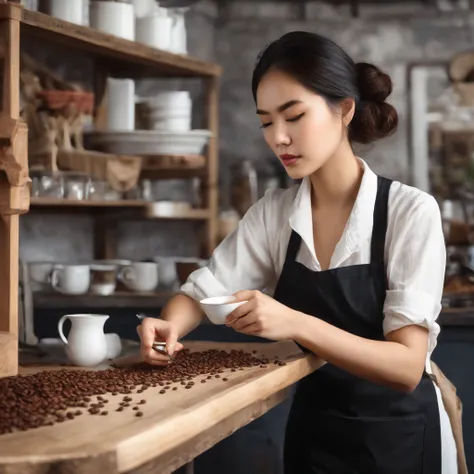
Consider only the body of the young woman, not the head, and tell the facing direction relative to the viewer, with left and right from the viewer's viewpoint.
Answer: facing the viewer and to the left of the viewer

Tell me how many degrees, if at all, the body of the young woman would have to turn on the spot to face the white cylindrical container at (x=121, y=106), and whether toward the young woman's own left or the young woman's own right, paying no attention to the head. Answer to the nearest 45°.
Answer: approximately 90° to the young woman's own right

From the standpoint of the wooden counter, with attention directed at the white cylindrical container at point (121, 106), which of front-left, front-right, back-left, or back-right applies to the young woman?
front-right

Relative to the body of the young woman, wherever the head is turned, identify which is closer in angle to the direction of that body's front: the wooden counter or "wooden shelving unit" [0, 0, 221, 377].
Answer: the wooden counter

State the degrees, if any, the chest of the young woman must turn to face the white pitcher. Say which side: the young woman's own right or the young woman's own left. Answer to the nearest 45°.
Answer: approximately 45° to the young woman's own right

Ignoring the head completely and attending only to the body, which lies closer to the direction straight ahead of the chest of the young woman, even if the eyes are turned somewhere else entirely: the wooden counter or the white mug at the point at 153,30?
the wooden counter

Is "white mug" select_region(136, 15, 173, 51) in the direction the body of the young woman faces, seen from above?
no

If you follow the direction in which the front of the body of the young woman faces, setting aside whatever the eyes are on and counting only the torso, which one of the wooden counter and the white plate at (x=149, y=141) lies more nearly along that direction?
the wooden counter

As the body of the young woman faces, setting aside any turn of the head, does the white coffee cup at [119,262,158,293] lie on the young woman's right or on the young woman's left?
on the young woman's right

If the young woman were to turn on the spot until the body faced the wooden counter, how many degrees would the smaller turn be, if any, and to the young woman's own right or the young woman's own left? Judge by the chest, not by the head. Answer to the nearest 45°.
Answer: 0° — they already face it

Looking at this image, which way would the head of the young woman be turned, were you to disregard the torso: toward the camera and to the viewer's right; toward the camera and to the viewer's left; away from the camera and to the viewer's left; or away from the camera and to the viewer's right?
toward the camera and to the viewer's left

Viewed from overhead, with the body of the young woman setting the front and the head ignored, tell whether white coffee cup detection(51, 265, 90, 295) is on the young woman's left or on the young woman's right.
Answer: on the young woman's right

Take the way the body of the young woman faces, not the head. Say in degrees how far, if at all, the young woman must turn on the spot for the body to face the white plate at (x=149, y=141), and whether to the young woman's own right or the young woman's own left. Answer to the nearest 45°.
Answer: approximately 90° to the young woman's own right
